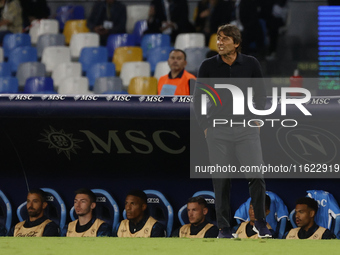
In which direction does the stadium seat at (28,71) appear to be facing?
toward the camera

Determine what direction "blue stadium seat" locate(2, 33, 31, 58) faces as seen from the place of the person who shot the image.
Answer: facing the viewer

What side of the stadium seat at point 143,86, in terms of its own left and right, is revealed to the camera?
front

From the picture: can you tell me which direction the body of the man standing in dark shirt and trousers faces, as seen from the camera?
toward the camera

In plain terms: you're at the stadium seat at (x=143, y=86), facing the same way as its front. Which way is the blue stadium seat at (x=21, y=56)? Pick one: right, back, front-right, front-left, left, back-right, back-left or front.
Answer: back-right

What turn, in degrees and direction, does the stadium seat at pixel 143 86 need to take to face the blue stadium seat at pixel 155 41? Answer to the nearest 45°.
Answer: approximately 180°

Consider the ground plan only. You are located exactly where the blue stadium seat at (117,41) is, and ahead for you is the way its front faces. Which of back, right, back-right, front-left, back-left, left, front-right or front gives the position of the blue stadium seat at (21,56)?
right
